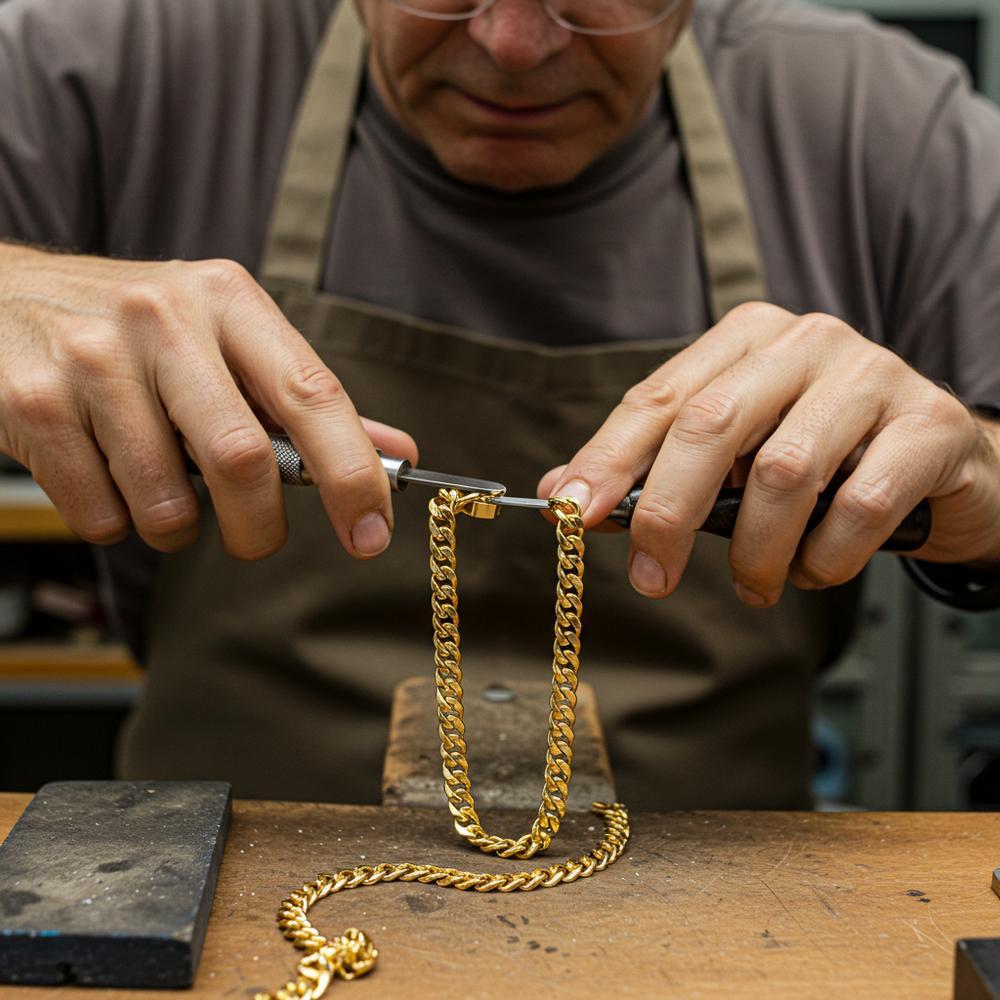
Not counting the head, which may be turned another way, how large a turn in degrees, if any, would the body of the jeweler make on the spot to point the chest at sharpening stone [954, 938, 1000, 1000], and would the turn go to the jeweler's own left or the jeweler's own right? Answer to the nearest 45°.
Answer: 0° — they already face it

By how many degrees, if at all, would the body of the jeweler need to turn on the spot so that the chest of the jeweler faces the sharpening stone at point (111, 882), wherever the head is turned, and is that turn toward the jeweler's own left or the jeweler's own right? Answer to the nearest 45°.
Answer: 0° — they already face it

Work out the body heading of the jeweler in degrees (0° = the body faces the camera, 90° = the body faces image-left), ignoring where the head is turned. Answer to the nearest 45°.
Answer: approximately 0°
